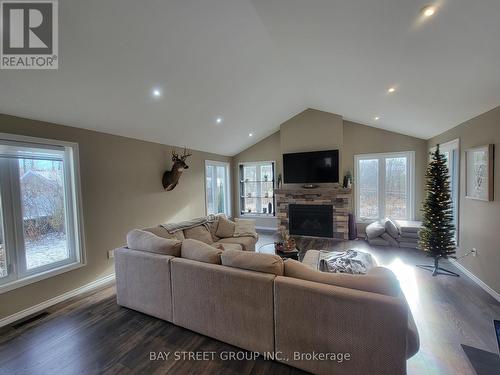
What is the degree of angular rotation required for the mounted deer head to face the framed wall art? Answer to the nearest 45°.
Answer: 0° — it already faces it

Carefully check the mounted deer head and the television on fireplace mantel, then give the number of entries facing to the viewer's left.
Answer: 0

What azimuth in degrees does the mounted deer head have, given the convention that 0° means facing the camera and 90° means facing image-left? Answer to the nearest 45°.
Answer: approximately 315°

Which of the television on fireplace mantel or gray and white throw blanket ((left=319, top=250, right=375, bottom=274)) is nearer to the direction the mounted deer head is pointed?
the gray and white throw blanket

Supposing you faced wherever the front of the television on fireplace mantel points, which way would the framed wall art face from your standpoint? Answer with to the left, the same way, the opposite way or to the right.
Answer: to the right

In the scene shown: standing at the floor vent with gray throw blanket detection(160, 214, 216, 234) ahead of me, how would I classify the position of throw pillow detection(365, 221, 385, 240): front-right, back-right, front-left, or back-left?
front-right

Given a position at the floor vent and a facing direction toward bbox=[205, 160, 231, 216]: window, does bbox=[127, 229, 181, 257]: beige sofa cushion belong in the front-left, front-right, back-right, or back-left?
front-right

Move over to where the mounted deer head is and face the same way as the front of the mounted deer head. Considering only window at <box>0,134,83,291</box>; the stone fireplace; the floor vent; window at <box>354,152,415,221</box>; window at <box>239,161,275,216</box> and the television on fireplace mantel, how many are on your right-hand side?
2

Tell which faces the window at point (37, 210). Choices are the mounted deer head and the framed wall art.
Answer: the framed wall art

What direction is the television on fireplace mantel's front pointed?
toward the camera

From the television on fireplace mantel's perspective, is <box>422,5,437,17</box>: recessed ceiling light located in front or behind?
in front

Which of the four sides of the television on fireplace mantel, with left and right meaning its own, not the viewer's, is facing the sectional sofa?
front

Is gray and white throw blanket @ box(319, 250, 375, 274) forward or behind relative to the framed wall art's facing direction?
forward

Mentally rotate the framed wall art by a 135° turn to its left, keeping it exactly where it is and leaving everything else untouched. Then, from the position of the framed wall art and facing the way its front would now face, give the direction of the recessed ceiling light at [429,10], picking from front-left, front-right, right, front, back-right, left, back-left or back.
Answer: right

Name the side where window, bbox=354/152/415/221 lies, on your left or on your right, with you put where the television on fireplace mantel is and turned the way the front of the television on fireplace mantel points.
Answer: on your left

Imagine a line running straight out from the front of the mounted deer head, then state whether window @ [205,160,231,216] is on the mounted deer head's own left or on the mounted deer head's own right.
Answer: on the mounted deer head's own left

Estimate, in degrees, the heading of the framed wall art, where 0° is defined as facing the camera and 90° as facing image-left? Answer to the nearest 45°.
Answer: approximately 45°
